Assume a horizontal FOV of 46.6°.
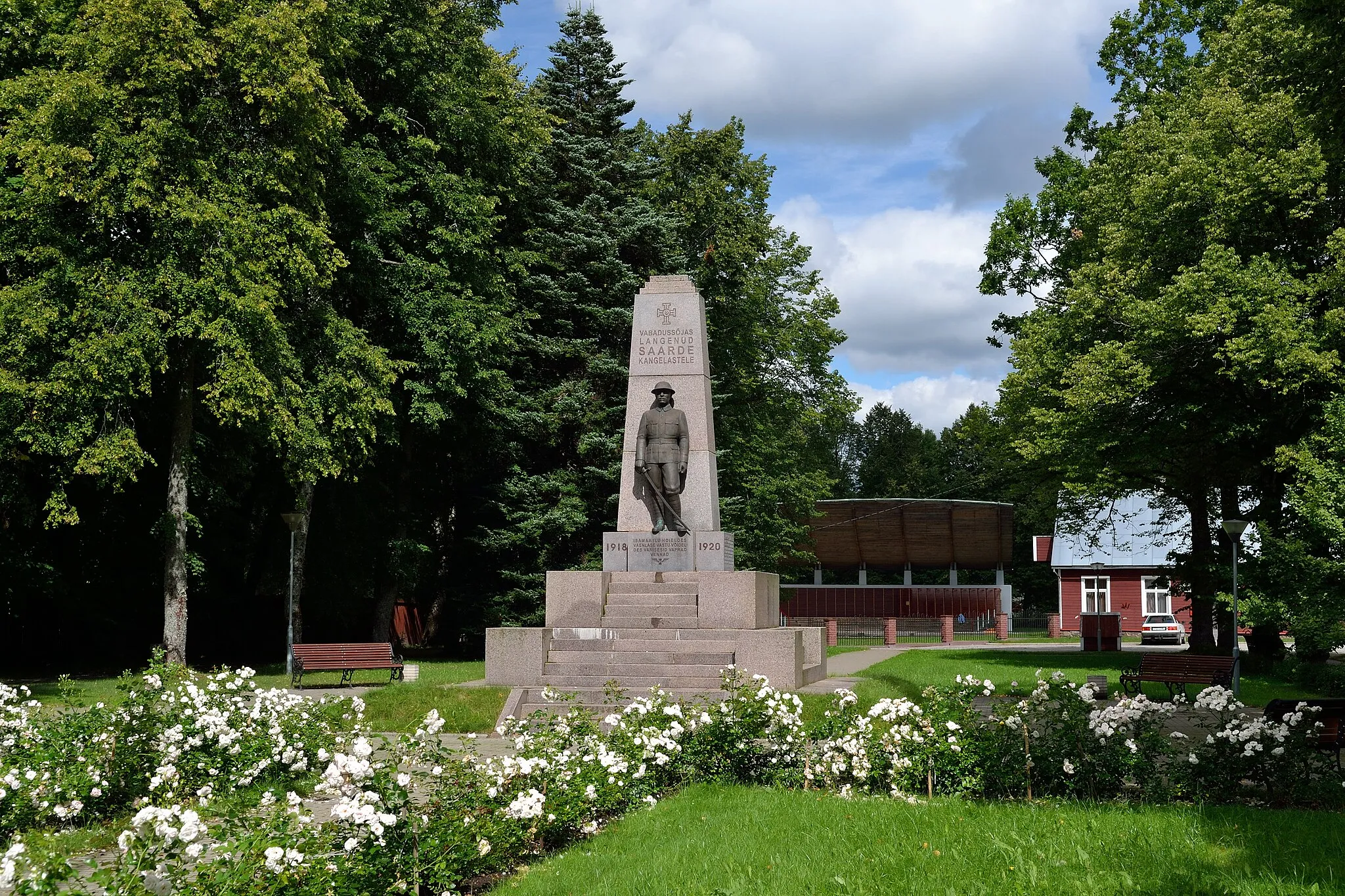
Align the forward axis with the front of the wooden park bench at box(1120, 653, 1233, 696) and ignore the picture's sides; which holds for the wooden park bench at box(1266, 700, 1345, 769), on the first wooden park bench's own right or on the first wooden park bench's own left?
on the first wooden park bench's own left

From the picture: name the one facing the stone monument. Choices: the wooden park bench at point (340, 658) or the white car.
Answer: the wooden park bench

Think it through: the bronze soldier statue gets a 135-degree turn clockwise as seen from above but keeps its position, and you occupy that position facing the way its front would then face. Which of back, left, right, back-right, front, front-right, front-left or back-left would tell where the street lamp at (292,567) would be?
front

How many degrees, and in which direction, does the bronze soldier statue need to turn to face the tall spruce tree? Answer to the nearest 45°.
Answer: approximately 180°
